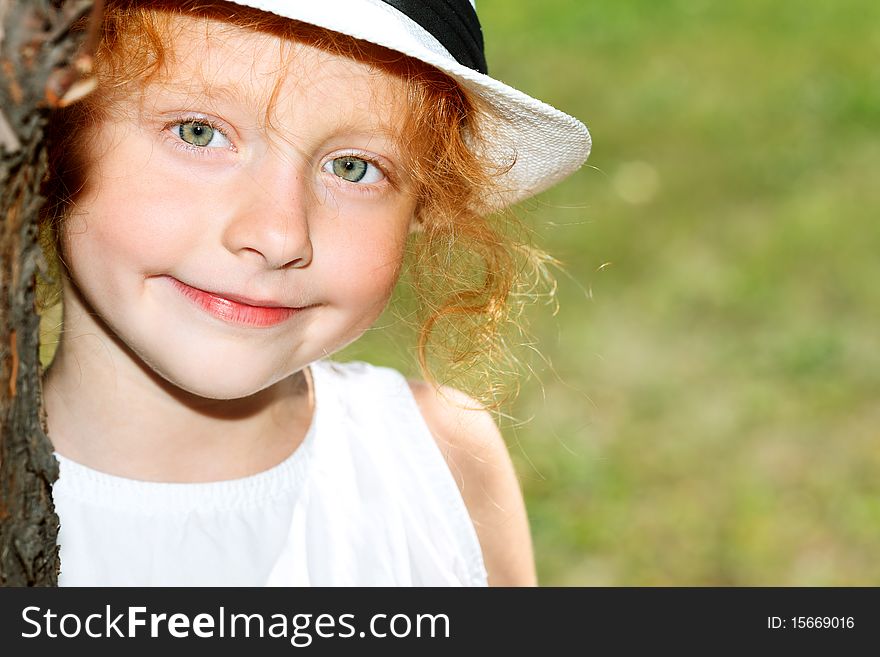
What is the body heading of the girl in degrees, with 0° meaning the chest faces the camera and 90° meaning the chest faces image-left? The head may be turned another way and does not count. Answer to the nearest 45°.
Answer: approximately 0°
